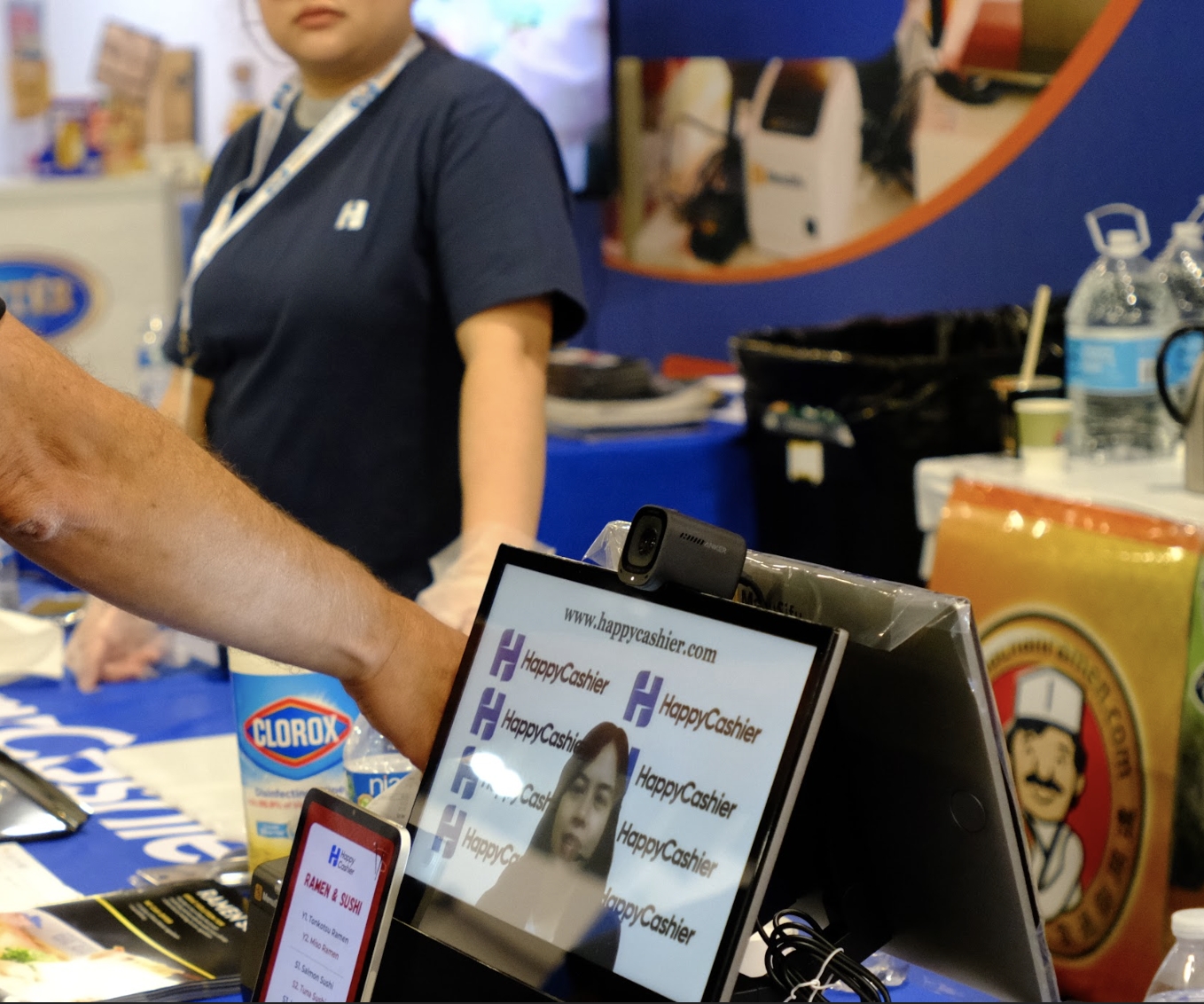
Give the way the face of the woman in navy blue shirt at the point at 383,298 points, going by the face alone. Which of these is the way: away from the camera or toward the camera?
toward the camera

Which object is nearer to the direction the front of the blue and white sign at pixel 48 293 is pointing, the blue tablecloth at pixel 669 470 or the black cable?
the black cable

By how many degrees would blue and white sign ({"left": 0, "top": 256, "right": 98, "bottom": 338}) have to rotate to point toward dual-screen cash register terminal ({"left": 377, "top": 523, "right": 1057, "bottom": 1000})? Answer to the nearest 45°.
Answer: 0° — it already faces it

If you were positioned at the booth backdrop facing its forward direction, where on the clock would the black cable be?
The black cable is roughly at 12 o'clock from the booth backdrop.

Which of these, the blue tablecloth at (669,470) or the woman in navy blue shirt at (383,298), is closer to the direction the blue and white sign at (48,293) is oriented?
the woman in navy blue shirt

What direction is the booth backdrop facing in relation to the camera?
toward the camera

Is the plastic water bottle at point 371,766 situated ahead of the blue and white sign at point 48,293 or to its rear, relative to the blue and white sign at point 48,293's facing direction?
ahead

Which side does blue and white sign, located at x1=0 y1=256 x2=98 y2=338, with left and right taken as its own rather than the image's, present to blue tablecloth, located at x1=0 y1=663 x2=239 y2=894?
front

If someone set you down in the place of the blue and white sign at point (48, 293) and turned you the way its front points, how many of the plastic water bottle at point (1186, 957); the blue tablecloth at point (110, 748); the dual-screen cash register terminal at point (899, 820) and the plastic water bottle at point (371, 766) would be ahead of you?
4

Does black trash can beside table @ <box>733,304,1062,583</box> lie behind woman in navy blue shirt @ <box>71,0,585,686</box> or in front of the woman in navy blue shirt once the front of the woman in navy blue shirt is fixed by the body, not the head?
behind

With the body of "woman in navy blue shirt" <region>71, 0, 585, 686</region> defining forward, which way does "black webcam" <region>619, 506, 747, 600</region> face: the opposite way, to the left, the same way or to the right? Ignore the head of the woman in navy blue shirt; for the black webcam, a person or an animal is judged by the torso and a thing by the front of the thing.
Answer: the same way

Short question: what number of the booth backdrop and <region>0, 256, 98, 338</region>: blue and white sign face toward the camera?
2

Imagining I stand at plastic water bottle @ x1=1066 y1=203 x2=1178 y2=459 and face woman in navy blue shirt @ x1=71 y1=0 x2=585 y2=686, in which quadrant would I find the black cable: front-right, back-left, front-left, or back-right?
front-left

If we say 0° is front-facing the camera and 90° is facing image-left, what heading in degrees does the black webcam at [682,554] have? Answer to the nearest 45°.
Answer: approximately 45°

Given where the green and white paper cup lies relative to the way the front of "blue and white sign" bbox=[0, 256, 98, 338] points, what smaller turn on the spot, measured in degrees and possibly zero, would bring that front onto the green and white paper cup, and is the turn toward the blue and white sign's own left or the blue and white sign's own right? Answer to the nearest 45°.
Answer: approximately 45° to the blue and white sign's own left
